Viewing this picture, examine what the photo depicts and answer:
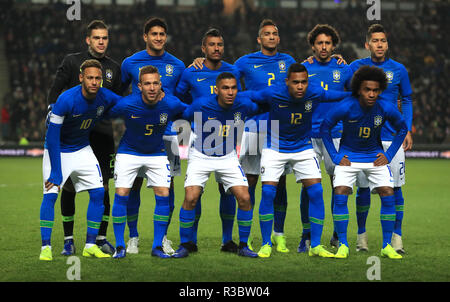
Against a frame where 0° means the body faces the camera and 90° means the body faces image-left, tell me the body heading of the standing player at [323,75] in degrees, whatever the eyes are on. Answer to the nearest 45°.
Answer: approximately 0°

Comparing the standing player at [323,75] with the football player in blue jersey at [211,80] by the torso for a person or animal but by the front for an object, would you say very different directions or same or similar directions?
same or similar directions

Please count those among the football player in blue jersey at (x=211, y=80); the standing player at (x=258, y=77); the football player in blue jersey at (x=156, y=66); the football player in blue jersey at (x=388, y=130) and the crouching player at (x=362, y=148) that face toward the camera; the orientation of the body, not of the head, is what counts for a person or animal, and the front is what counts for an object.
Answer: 5

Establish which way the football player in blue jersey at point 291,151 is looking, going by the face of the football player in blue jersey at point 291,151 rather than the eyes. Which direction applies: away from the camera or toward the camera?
toward the camera

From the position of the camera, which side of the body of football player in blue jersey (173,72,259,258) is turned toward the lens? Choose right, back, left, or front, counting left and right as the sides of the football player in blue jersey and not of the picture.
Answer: front

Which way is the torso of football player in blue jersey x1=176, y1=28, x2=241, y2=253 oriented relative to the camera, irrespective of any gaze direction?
toward the camera

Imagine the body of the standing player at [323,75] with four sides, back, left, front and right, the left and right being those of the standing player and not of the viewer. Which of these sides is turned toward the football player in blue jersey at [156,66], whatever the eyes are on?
right

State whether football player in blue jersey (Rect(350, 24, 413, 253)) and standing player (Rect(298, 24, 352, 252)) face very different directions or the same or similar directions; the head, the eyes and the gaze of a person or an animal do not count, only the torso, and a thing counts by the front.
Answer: same or similar directions

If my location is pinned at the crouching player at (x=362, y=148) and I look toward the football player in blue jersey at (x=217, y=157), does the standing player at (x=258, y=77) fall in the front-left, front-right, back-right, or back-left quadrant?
front-right

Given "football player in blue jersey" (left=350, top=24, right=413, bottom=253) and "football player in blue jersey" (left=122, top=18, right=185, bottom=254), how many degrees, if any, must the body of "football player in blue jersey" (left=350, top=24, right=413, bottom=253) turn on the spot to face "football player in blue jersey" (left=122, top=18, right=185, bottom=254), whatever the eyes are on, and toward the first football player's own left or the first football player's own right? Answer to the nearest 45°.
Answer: approximately 90° to the first football player's own right

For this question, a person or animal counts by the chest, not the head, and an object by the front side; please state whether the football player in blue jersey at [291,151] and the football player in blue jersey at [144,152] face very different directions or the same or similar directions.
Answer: same or similar directions

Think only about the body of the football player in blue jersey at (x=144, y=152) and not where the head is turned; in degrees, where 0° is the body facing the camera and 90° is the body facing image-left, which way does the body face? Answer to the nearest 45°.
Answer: approximately 0°

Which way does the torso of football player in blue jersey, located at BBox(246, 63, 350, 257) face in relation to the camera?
toward the camera

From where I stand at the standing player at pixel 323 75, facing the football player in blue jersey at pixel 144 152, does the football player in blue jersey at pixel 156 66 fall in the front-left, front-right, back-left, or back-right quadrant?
front-right

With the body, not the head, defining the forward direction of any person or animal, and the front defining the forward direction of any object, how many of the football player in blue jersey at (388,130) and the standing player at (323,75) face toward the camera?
2

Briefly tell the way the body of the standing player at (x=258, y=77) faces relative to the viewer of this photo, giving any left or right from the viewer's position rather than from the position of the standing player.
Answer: facing the viewer
